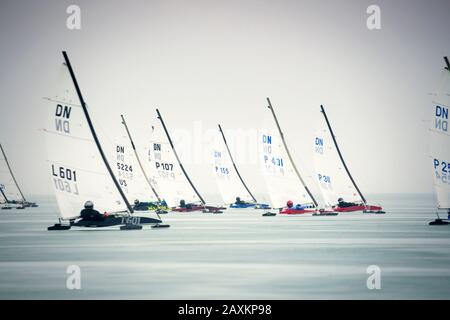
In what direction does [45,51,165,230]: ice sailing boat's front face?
to the viewer's right
